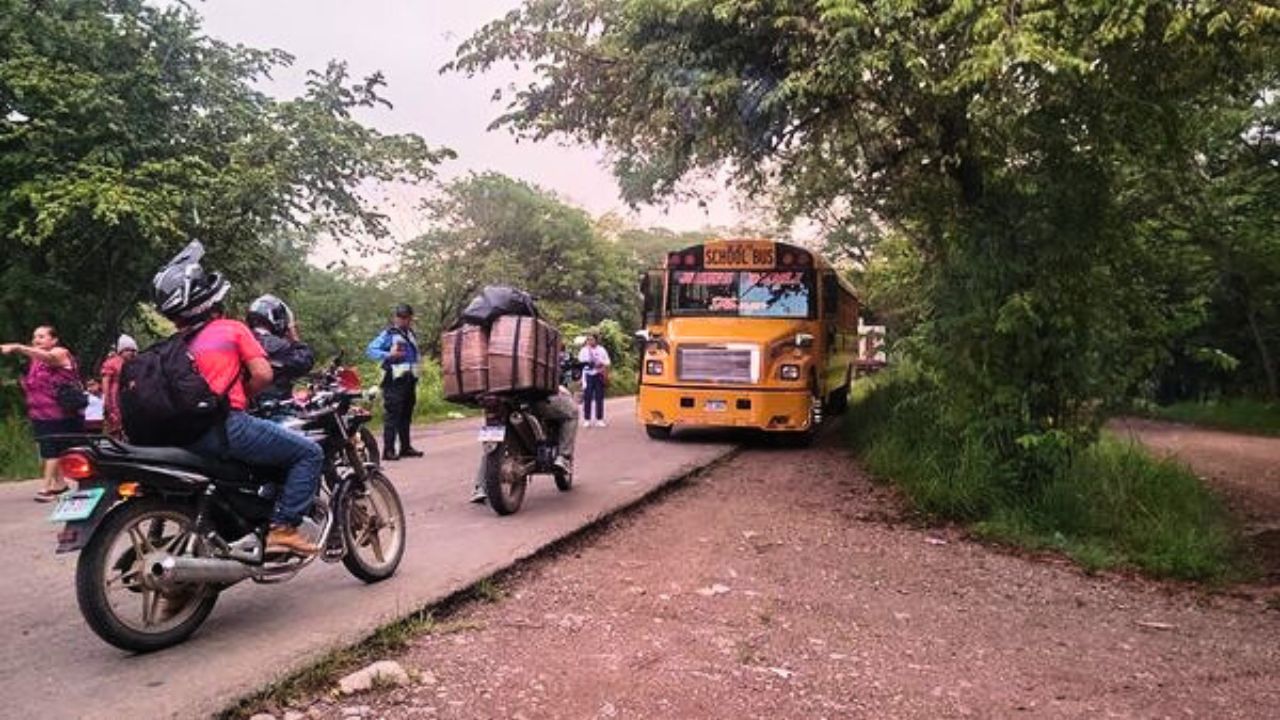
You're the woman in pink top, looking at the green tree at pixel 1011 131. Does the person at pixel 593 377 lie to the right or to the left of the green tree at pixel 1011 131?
left

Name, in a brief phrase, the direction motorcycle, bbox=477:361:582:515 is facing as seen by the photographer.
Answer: facing away from the viewer and to the right of the viewer

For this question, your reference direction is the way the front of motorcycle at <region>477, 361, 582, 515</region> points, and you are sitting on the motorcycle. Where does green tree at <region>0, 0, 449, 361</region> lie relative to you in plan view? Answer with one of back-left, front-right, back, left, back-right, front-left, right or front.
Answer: left

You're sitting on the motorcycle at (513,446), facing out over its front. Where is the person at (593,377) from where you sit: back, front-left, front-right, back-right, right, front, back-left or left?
front-left

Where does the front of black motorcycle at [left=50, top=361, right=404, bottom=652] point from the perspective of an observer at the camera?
facing away from the viewer and to the right of the viewer

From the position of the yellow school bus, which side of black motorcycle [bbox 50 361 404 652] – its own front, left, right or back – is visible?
front

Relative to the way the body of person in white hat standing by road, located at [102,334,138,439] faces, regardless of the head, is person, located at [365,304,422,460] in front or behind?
in front

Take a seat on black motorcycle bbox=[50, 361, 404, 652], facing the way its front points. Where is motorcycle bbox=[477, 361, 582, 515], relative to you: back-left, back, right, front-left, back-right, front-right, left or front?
front

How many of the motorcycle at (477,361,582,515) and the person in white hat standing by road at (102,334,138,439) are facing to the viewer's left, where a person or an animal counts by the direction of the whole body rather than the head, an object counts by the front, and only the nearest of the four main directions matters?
0

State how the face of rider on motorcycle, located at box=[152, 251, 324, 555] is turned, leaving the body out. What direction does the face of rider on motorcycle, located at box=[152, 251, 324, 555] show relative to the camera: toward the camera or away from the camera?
away from the camera

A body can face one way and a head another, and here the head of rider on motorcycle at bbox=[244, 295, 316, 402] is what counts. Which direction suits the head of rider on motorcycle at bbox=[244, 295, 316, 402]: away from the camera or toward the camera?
away from the camera
